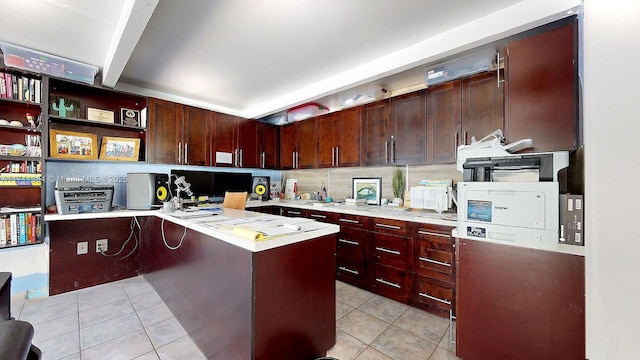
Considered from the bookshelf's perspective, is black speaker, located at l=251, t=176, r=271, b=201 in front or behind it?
in front

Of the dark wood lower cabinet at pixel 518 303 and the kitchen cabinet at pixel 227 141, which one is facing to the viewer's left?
the dark wood lower cabinet

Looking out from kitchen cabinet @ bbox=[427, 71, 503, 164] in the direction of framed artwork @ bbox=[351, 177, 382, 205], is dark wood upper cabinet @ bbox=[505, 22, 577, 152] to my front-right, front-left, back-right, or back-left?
back-left

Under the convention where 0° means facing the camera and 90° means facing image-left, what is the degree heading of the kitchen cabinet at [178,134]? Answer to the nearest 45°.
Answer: approximately 315°

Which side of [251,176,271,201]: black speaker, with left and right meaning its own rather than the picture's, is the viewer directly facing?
front

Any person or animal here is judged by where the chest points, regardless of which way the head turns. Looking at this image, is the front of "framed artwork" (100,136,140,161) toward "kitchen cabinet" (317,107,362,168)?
no

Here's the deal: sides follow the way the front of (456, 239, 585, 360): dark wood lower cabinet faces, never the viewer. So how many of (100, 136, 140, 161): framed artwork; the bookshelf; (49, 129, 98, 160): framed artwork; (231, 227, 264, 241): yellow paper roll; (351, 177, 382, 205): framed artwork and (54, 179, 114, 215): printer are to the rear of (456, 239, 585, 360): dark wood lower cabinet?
0
